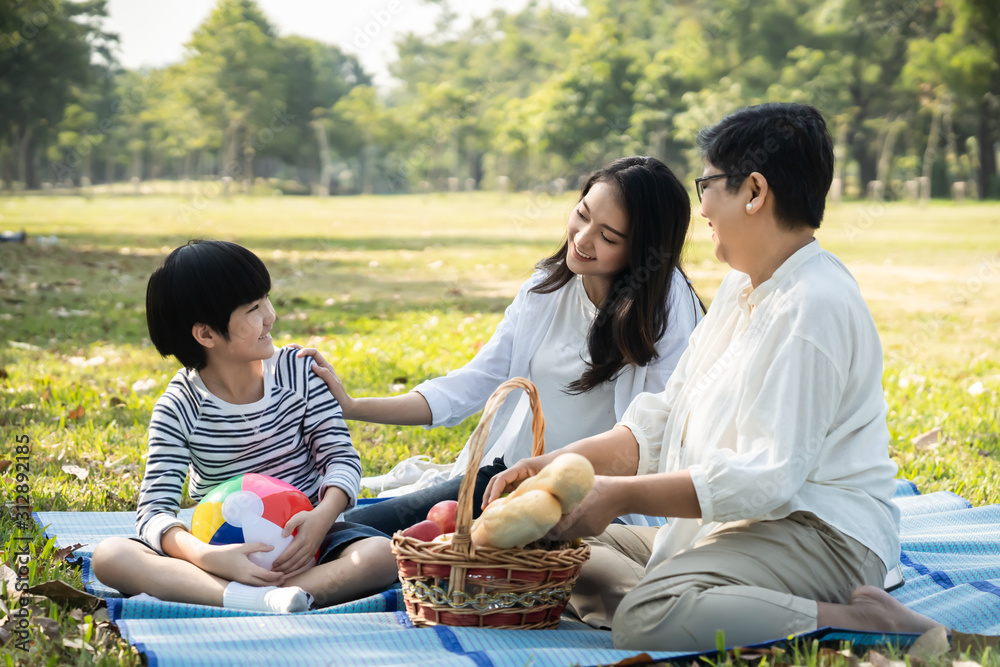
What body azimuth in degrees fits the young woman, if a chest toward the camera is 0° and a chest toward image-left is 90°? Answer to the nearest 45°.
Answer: approximately 45°

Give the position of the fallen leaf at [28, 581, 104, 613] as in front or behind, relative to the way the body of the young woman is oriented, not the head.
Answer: in front

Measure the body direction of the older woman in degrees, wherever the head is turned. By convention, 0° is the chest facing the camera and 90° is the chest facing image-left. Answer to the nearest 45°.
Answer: approximately 90°

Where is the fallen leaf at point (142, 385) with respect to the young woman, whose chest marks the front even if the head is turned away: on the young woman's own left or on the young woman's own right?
on the young woman's own right

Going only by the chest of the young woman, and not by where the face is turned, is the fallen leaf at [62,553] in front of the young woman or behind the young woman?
in front

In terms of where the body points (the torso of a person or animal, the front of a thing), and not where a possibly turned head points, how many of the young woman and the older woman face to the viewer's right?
0

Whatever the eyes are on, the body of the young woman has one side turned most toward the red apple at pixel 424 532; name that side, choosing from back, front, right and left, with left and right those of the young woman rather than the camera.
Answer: front

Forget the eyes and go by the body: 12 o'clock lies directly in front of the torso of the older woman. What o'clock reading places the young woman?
The young woman is roughly at 2 o'clock from the older woman.

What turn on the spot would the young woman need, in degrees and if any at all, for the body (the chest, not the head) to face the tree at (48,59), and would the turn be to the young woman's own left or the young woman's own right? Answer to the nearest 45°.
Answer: approximately 90° to the young woman's own right

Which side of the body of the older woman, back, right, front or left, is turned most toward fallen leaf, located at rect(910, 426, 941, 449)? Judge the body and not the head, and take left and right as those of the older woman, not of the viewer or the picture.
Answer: right

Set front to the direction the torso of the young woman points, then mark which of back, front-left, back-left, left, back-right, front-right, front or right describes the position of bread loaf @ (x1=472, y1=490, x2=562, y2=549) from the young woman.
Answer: front-left

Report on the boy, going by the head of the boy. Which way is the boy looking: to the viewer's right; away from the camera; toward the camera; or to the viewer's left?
to the viewer's right

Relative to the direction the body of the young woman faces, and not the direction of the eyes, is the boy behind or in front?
in front
